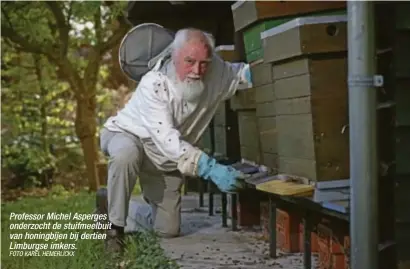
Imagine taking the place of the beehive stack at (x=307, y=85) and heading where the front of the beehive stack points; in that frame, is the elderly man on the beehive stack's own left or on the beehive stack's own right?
on the beehive stack's own right

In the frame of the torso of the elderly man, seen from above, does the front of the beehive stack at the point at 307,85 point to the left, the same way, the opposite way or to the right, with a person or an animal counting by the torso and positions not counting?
to the right

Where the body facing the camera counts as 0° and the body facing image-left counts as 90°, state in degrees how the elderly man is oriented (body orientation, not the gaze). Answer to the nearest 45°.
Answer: approximately 315°

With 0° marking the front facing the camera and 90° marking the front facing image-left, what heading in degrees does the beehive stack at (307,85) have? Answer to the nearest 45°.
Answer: approximately 45°
